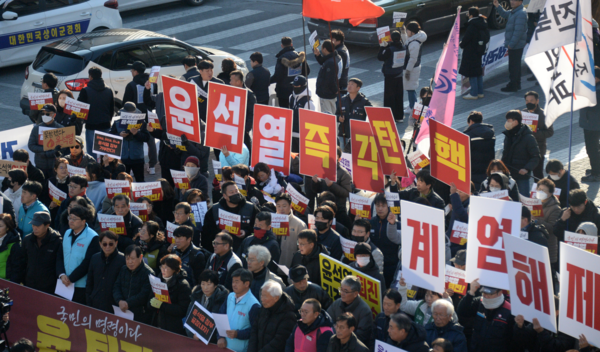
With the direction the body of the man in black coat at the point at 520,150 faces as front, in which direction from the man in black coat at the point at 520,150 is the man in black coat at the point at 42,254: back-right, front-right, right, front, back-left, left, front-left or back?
front

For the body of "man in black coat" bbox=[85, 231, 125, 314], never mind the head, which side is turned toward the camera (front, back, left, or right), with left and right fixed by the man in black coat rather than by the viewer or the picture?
front

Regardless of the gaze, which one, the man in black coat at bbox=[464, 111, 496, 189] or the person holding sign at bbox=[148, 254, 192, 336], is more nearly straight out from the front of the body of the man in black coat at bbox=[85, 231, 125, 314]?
the person holding sign

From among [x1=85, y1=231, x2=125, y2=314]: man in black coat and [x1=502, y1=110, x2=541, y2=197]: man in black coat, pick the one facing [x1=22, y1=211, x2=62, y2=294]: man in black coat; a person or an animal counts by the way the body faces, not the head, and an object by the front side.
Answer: [x1=502, y1=110, x2=541, y2=197]: man in black coat

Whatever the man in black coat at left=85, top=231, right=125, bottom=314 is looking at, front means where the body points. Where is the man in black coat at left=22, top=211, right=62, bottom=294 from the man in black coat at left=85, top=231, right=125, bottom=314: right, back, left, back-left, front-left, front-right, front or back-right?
back-right

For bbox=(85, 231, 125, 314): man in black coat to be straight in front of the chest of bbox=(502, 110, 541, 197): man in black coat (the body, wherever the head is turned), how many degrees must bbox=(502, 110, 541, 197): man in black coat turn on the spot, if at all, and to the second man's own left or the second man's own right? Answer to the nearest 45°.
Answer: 0° — they already face them

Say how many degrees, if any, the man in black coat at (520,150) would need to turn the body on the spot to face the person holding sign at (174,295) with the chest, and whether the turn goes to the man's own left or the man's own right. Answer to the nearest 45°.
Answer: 0° — they already face them

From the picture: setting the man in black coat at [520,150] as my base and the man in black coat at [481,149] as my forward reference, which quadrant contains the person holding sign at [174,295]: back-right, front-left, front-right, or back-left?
front-left

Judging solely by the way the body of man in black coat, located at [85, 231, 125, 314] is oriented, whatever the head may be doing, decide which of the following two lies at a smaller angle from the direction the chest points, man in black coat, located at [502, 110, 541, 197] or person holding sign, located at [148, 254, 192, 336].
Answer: the person holding sign

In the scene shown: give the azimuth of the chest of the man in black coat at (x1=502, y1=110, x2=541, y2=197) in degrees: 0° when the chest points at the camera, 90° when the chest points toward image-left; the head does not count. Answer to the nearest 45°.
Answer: approximately 45°

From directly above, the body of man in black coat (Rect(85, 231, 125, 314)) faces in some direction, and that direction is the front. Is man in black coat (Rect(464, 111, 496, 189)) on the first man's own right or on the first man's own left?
on the first man's own left

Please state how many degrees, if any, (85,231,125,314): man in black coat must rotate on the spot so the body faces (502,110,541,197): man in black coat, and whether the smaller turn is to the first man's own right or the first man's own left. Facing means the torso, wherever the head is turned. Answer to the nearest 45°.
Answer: approximately 90° to the first man's own left

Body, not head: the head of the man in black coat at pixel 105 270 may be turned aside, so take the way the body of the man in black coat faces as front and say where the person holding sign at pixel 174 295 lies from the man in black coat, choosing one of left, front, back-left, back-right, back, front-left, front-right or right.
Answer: front-left
